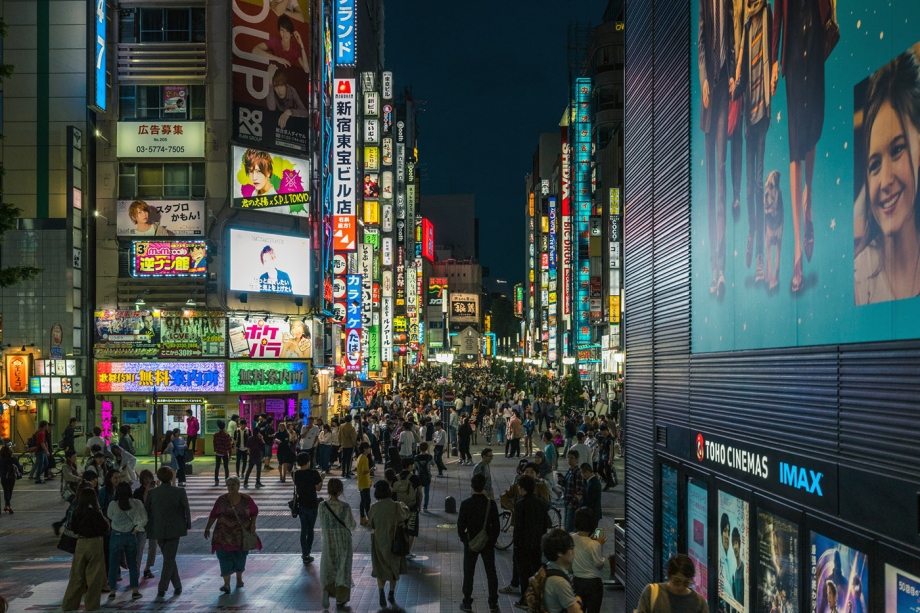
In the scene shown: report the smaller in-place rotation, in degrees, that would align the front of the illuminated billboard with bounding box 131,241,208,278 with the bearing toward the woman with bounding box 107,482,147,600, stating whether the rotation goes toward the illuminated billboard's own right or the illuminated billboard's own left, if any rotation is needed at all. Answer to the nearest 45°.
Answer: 0° — it already faces them

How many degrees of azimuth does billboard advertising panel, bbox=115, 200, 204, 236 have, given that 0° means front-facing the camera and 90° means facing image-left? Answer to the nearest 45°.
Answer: approximately 0°

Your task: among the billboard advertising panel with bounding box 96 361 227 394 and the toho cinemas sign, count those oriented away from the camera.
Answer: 0

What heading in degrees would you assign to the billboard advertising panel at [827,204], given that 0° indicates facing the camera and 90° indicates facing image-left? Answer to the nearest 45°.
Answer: approximately 45°

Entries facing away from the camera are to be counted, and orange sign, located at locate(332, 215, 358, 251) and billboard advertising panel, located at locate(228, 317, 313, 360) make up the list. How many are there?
0

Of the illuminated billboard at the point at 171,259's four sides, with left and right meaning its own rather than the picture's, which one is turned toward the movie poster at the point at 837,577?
front

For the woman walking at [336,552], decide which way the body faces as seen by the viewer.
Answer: away from the camera

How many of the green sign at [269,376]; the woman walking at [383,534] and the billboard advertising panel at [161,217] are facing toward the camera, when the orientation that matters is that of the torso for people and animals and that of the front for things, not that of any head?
2

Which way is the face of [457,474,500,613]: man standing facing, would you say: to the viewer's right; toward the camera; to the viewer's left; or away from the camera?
away from the camera

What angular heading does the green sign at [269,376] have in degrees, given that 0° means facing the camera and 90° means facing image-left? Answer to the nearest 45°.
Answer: approximately 0°

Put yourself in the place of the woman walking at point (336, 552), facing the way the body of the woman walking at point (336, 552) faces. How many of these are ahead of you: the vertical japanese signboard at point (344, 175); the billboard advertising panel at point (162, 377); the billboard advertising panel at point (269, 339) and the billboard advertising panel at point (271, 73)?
4

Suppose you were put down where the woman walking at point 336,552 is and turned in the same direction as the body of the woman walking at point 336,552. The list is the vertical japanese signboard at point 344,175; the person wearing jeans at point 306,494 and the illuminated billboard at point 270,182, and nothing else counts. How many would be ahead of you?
3

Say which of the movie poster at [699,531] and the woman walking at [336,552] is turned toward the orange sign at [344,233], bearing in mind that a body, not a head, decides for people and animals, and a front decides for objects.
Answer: the woman walking

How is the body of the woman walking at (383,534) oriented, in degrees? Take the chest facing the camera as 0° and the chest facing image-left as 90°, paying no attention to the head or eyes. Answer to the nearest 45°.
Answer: approximately 180°

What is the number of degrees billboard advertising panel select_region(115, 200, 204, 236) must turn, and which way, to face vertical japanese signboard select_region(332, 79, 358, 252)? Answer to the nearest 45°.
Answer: approximately 135° to its left

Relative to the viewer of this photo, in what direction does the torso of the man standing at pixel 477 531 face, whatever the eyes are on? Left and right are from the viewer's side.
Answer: facing away from the viewer
